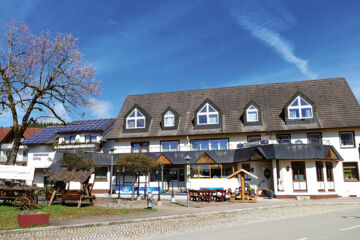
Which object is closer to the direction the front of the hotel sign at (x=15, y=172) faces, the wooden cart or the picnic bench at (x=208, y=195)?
the wooden cart

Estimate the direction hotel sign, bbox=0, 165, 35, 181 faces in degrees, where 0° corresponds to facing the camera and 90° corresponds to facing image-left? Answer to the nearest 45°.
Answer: approximately 0°

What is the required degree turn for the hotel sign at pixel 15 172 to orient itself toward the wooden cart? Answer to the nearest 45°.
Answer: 0° — it already faces it

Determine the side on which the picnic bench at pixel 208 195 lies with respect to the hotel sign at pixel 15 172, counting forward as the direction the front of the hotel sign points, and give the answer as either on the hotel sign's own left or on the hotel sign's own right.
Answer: on the hotel sign's own left
